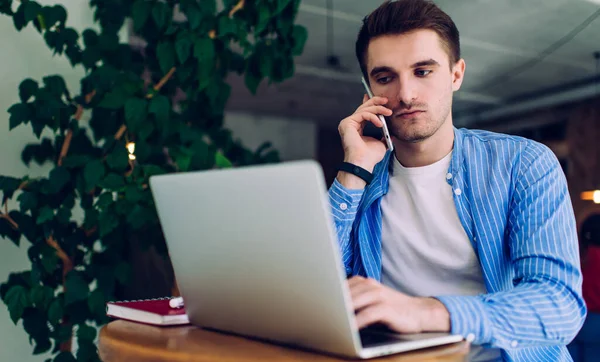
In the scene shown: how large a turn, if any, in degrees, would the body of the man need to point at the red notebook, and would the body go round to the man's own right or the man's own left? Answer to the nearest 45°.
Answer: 0° — they already face it

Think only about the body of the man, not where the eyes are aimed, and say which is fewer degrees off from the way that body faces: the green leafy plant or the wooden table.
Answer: the wooden table

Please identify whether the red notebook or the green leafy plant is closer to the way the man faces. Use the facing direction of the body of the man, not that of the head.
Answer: the red notebook

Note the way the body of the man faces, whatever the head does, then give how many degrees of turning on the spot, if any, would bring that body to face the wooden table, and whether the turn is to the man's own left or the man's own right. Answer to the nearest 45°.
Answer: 0° — they already face it

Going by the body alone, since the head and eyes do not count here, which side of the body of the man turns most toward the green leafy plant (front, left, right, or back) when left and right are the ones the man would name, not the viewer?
right

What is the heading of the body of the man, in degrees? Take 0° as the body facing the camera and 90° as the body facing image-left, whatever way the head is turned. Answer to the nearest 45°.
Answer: approximately 45°

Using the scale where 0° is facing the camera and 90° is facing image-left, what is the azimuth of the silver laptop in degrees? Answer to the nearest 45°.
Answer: approximately 225°

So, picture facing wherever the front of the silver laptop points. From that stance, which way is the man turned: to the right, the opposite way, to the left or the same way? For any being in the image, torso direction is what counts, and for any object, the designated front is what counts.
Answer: the opposite way
